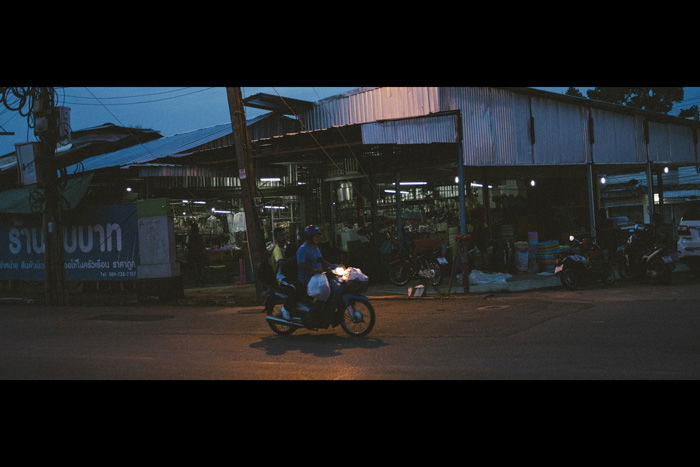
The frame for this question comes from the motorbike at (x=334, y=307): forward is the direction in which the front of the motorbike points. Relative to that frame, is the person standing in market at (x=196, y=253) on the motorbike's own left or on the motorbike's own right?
on the motorbike's own left

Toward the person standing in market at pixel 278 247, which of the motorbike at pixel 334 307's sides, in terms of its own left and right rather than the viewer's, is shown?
left

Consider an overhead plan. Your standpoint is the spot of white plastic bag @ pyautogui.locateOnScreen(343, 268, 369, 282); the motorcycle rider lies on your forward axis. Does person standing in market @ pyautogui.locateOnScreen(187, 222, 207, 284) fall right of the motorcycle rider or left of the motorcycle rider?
right

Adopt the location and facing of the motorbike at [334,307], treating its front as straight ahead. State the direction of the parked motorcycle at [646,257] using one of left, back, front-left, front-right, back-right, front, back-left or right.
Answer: front-left

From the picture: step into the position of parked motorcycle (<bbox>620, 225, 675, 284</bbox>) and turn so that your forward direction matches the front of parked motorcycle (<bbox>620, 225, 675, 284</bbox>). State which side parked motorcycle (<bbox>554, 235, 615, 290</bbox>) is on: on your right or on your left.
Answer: on your left

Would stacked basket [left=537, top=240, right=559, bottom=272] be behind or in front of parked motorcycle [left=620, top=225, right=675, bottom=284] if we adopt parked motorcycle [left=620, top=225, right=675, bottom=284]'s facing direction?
in front

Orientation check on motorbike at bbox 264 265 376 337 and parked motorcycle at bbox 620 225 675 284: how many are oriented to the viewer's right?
1

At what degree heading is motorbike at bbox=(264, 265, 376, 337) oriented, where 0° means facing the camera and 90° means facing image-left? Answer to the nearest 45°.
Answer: approximately 270°

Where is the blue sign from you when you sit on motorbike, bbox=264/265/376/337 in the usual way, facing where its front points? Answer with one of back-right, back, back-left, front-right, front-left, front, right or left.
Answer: back-left

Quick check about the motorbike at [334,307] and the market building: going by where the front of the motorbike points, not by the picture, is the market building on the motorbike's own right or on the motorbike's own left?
on the motorbike's own left
